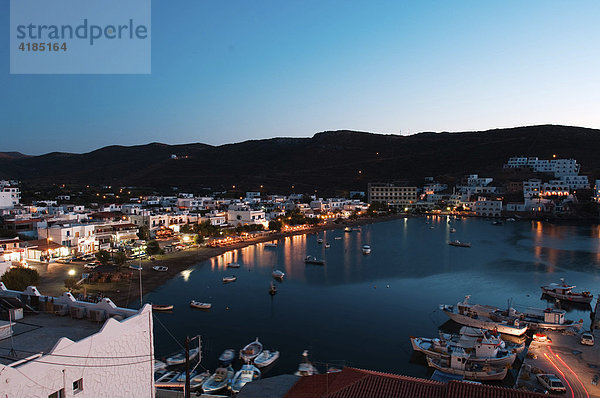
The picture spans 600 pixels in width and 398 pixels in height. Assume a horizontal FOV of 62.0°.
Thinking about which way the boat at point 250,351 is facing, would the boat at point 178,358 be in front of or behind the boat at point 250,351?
behind

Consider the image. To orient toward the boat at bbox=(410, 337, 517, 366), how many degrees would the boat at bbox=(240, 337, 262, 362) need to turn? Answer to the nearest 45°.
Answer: approximately 45° to its right

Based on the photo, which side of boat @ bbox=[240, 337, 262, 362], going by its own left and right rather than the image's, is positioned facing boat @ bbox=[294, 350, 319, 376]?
right

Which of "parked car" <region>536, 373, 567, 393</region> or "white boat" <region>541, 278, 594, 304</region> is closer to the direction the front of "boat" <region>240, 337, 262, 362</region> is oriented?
the white boat

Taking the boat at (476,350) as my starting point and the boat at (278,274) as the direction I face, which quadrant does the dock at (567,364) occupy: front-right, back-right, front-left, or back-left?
back-right

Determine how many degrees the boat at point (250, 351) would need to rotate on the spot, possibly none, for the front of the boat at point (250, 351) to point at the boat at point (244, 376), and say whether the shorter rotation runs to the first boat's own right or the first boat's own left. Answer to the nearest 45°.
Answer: approximately 135° to the first boat's own right

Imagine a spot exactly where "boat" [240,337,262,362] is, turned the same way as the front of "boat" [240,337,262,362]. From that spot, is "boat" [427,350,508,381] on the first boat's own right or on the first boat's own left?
on the first boat's own right

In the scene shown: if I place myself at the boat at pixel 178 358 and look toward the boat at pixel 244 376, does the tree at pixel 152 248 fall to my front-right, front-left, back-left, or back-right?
back-left

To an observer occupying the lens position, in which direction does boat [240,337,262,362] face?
facing away from the viewer and to the right of the viewer

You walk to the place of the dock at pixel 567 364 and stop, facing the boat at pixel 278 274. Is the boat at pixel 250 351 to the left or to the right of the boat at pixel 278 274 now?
left

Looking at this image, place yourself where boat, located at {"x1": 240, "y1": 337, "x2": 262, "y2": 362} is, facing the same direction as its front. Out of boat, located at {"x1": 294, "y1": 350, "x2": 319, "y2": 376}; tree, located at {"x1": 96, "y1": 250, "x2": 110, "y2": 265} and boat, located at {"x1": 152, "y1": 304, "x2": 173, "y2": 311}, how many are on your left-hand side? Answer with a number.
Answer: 2
